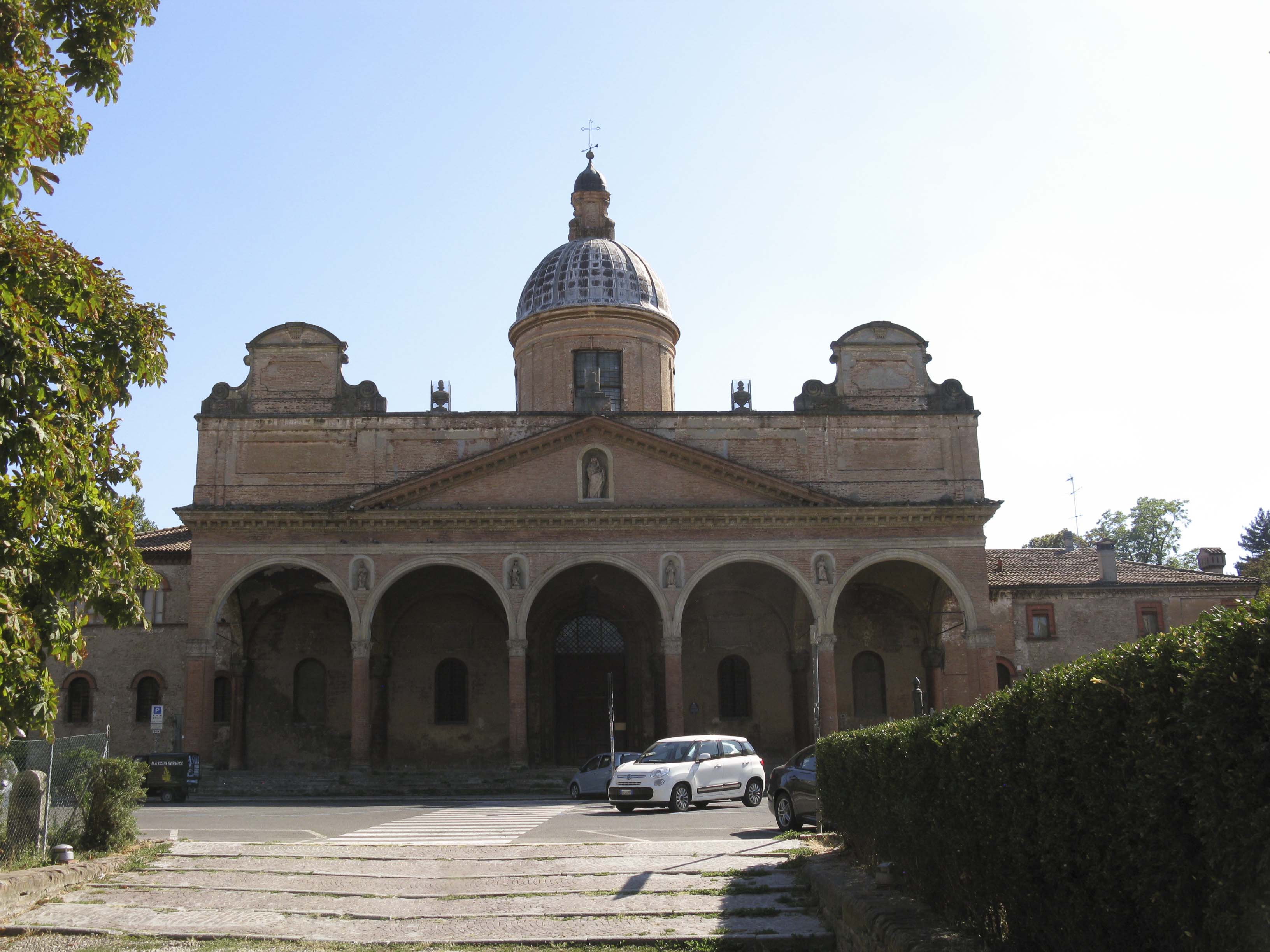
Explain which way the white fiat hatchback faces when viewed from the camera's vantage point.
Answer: facing the viewer and to the left of the viewer

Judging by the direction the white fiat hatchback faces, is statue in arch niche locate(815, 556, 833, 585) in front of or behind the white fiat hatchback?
behind

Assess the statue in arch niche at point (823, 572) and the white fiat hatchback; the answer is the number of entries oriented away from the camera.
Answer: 0

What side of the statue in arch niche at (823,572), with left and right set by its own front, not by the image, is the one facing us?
front

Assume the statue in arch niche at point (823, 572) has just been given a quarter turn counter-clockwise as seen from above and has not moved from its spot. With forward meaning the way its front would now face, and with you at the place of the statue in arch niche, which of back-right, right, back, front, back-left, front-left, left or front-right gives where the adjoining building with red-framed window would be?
front-left

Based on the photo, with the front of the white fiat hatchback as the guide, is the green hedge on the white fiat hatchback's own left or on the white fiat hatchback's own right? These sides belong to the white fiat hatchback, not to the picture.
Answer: on the white fiat hatchback's own left

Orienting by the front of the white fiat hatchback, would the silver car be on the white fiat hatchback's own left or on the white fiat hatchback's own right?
on the white fiat hatchback's own right

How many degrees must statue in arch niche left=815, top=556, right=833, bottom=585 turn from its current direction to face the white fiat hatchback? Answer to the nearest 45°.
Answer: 0° — it already faces it

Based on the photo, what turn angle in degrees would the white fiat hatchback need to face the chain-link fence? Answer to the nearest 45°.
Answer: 0° — it already faces it

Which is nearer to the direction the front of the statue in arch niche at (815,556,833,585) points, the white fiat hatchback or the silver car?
the white fiat hatchback

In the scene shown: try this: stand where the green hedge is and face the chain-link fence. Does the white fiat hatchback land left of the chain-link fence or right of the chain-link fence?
right

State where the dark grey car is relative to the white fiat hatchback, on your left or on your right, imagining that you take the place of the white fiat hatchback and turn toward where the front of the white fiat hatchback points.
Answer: on your left

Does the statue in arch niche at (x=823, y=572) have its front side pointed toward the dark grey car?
yes
